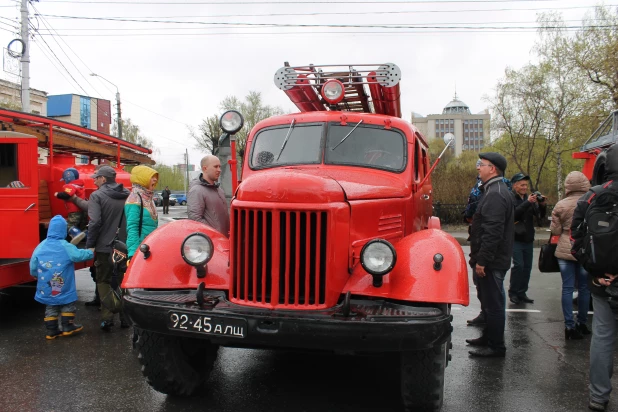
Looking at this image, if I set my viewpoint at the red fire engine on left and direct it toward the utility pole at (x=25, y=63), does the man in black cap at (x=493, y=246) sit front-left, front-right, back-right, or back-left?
back-right

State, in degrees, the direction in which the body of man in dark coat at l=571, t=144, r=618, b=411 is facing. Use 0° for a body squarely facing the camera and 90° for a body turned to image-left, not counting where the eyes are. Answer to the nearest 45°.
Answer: approximately 180°

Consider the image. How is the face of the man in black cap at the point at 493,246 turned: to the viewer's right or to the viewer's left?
to the viewer's left

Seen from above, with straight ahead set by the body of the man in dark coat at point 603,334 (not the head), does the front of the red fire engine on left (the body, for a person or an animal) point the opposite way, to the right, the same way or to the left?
the opposite way

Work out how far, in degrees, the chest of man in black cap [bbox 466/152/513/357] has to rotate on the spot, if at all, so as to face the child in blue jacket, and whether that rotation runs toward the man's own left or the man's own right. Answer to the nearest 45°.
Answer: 0° — they already face them

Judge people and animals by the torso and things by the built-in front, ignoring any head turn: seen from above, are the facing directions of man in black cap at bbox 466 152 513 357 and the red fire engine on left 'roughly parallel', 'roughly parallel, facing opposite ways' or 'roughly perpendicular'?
roughly perpendicular

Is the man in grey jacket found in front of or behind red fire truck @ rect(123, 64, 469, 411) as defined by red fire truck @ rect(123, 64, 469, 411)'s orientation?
behind

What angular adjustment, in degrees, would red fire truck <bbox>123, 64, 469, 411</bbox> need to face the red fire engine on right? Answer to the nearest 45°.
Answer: approximately 135° to its left

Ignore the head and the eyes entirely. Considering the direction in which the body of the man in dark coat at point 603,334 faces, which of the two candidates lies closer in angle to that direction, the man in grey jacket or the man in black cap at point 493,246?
the man in black cap

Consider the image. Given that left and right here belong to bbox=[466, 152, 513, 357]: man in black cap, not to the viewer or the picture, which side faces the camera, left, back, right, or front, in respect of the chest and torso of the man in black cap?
left

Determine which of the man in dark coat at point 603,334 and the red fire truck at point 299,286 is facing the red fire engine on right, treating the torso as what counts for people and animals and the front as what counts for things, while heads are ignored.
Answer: the man in dark coat

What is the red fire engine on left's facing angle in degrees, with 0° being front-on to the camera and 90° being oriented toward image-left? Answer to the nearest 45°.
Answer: approximately 45°

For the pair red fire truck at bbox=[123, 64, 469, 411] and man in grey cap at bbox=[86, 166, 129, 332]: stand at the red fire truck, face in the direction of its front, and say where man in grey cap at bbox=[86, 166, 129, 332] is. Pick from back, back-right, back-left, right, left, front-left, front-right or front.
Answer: back-right

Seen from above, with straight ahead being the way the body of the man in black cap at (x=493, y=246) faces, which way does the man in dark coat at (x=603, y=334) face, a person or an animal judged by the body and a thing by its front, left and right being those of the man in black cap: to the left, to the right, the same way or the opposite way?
to the right
